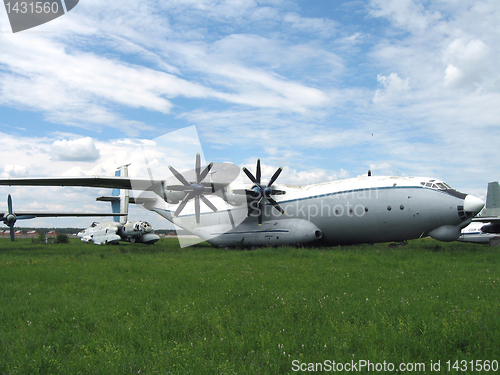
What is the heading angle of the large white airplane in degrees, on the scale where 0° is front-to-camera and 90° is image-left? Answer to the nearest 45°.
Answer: approximately 315°

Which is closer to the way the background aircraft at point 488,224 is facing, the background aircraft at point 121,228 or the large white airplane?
the background aircraft

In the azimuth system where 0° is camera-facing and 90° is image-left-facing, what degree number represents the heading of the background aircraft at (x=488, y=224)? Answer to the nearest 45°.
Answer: approximately 90°

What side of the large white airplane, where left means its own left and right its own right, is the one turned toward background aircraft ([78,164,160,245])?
back

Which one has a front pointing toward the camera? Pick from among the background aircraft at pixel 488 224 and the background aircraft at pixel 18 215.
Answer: the background aircraft at pixel 18 215

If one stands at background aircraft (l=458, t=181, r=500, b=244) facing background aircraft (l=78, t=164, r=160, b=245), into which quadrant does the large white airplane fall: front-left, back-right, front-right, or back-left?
front-left

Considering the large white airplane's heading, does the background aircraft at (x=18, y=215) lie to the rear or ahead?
to the rear

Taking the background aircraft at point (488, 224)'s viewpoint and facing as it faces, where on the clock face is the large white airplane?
The large white airplane is roughly at 10 o'clock from the background aircraft.

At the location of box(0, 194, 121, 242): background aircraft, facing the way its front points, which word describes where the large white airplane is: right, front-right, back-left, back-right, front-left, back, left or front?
front-left

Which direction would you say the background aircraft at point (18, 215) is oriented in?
toward the camera

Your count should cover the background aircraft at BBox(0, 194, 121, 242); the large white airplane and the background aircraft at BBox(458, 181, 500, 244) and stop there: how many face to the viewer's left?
1

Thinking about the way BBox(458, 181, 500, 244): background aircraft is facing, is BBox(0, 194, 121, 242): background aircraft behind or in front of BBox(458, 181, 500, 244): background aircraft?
in front

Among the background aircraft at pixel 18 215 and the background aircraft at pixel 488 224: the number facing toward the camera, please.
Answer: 1
